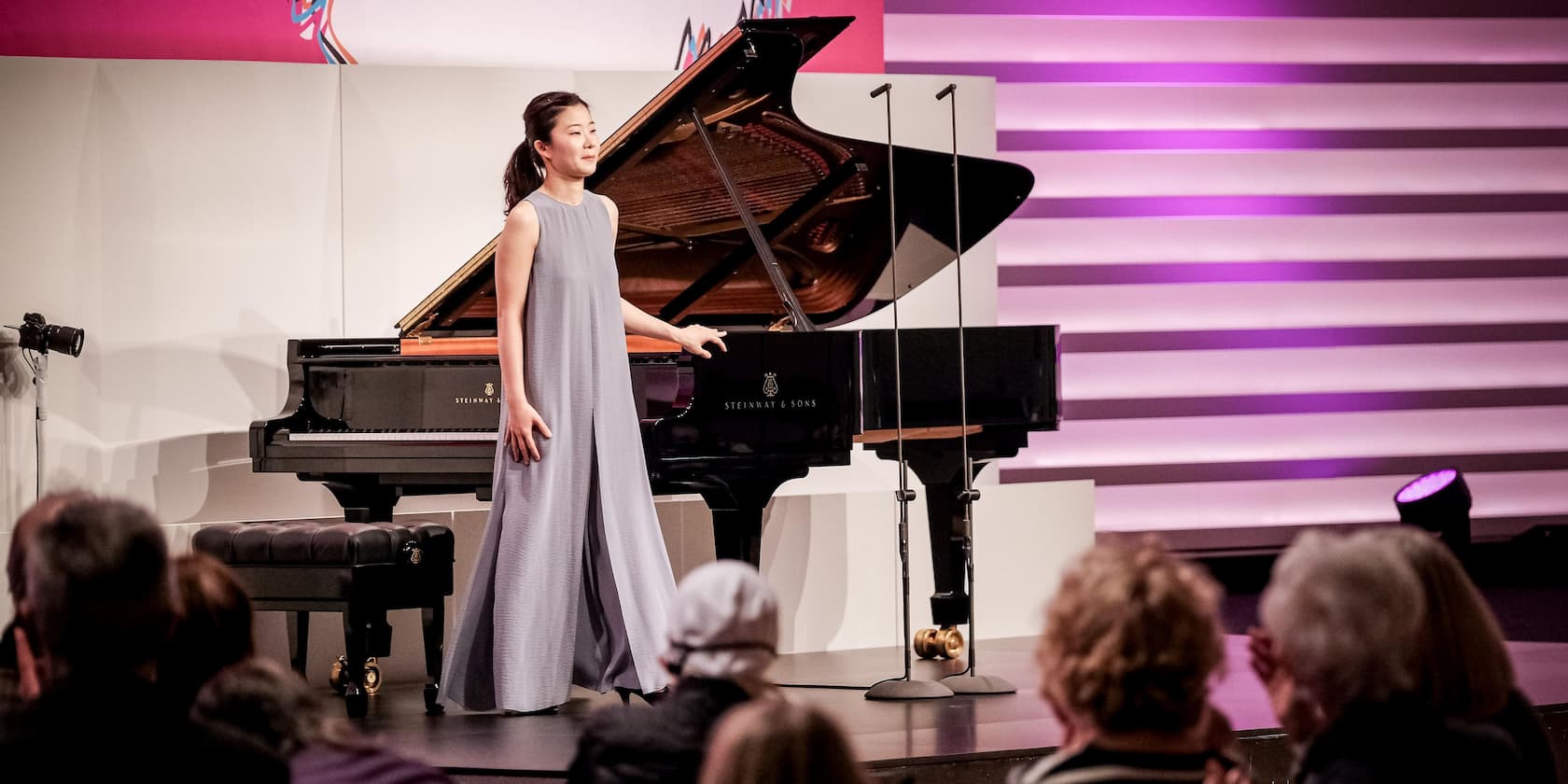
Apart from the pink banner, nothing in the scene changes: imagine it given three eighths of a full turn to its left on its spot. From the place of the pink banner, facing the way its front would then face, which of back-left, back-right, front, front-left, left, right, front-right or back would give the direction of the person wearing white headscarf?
back-right

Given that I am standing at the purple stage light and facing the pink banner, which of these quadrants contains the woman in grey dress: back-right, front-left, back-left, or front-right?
front-left

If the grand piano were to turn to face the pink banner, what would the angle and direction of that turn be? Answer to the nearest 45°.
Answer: approximately 90° to its right

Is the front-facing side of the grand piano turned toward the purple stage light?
no

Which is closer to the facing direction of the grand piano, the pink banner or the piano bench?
the piano bench

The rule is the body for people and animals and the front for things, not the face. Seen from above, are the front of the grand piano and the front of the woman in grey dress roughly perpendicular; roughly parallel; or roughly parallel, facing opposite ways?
roughly perpendicular

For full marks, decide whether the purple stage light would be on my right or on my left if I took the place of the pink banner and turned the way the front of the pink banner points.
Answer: on my left

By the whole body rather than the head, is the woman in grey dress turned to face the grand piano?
no

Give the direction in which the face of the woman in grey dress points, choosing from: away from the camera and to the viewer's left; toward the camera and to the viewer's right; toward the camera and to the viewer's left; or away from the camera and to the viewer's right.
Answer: toward the camera and to the viewer's right

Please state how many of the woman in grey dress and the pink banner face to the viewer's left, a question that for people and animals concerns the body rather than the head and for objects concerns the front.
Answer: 0

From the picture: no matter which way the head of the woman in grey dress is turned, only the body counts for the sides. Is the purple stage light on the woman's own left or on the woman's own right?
on the woman's own left

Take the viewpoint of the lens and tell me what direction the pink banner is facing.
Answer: facing the viewer
